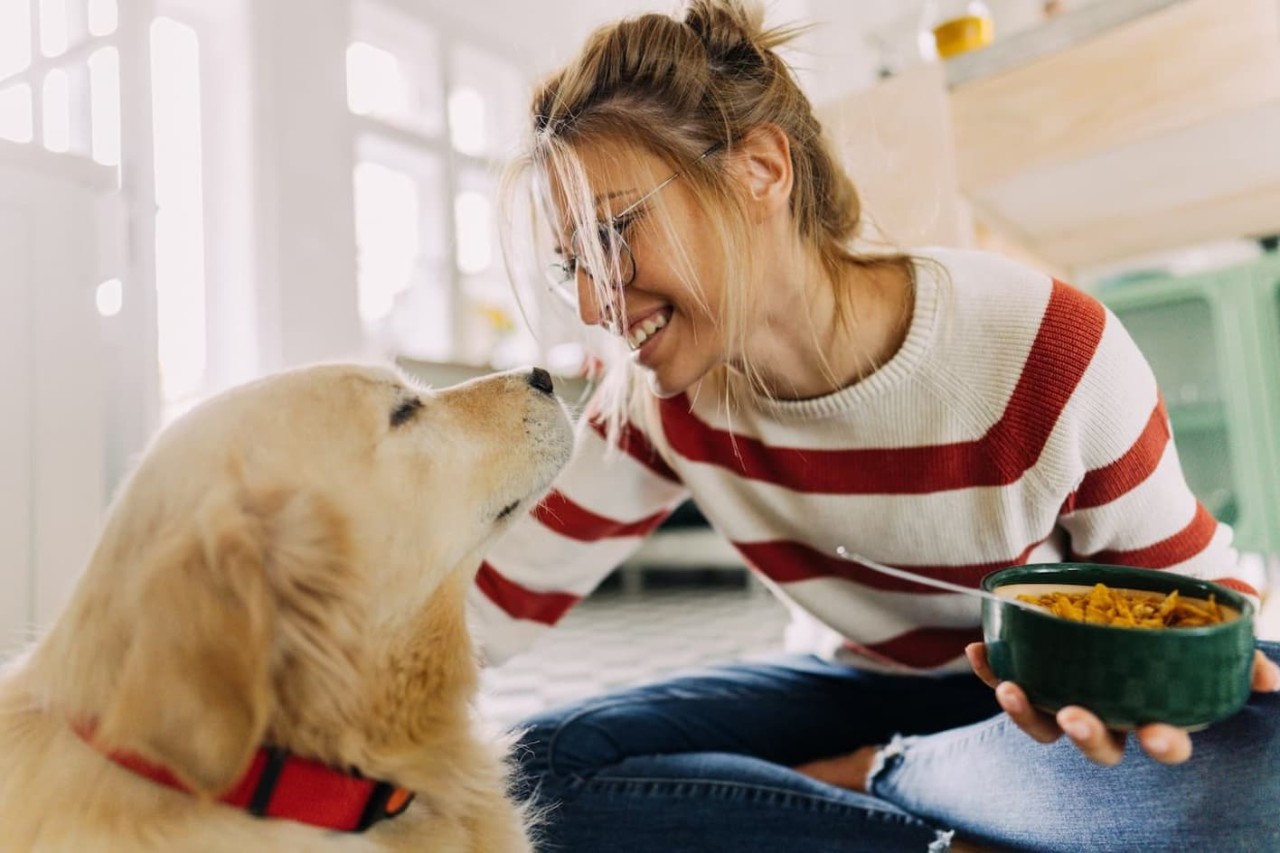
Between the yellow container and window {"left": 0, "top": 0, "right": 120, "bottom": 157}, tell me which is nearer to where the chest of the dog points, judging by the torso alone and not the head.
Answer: the yellow container

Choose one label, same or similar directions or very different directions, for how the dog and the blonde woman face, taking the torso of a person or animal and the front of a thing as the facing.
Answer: very different directions

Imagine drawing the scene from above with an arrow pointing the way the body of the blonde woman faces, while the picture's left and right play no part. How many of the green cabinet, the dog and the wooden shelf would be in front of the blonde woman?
1

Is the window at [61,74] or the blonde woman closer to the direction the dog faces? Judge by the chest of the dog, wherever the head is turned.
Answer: the blonde woman

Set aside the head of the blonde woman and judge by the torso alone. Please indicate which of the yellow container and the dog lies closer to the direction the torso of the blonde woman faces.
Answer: the dog

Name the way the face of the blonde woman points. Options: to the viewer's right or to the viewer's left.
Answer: to the viewer's left

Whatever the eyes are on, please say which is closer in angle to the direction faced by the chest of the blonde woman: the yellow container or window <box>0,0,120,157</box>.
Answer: the window

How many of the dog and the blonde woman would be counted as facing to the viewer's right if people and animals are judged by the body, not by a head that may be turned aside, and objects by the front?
1

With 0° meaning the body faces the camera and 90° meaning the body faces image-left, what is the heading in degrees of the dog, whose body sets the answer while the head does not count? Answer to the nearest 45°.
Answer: approximately 270°

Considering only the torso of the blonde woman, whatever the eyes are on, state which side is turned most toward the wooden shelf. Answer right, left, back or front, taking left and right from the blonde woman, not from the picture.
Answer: back

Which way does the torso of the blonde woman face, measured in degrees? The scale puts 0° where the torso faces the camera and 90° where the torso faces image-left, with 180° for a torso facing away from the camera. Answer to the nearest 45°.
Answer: approximately 45°

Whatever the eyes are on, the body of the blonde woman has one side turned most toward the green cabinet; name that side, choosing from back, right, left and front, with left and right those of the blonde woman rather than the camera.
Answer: back

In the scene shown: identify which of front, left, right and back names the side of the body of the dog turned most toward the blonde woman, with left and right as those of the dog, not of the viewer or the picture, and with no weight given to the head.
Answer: front

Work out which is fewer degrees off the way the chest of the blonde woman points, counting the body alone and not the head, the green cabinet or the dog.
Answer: the dog

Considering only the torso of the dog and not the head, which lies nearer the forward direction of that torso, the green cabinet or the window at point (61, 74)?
the green cabinet
